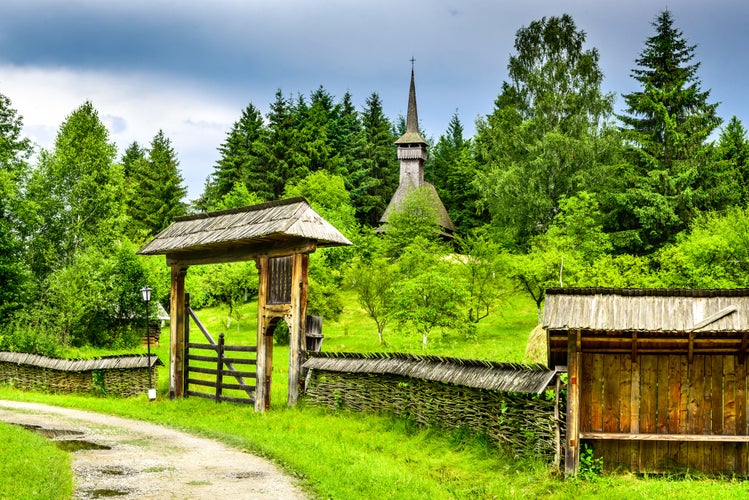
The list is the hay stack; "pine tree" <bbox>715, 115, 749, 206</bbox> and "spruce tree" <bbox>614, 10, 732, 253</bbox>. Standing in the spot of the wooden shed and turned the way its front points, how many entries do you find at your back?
3

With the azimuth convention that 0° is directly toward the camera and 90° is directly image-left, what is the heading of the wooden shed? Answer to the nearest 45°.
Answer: approximately 0°

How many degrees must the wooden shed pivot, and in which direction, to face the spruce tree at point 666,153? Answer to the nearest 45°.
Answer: approximately 180°

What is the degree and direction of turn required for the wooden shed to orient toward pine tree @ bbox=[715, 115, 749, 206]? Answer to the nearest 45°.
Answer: approximately 180°

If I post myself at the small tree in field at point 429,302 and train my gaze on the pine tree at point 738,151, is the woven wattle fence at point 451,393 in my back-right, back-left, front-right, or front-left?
back-right

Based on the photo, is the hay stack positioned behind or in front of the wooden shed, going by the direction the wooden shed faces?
behind

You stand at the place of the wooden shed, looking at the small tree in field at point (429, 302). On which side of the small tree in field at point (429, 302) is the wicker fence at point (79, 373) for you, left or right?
left

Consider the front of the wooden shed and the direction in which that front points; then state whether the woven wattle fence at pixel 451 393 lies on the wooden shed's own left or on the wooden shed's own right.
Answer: on the wooden shed's own right

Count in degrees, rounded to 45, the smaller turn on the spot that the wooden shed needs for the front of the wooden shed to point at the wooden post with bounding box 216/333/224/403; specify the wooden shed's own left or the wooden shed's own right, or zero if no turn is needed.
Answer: approximately 135° to the wooden shed's own right
